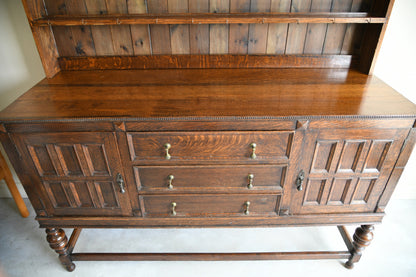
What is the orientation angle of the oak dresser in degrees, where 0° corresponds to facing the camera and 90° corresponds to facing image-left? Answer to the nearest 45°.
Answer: approximately 0°
